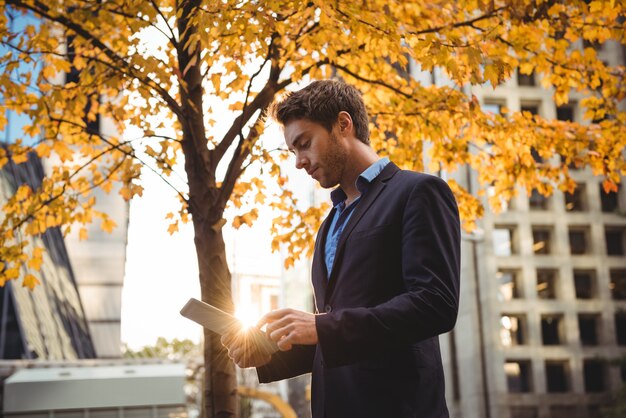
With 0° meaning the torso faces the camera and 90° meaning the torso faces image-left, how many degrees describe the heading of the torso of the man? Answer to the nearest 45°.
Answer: approximately 45°

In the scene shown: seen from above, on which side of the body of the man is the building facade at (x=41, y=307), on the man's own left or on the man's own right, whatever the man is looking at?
on the man's own right
